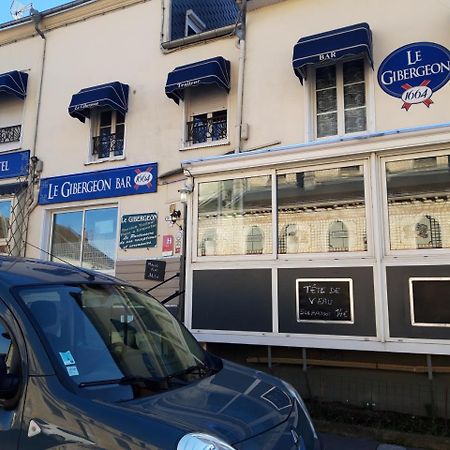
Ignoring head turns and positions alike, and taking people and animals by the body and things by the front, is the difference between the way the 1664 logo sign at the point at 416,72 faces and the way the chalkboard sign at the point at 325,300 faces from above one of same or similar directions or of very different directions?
same or similar directions

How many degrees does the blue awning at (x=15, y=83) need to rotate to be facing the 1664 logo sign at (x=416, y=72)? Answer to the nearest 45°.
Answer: approximately 90° to its left

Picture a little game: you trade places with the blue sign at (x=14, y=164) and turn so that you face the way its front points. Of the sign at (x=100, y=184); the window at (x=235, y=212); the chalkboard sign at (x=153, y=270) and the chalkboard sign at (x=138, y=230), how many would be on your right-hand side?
0

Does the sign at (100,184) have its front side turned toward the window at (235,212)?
no

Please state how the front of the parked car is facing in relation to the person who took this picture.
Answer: facing the viewer and to the right of the viewer

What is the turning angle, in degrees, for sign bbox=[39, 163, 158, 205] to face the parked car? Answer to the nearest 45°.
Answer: approximately 45° to its left

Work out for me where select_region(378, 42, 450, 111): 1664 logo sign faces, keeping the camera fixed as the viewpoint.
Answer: facing the viewer

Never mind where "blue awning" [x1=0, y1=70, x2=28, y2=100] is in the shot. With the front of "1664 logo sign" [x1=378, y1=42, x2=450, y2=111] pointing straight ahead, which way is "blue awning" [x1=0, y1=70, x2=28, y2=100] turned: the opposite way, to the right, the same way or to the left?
the same way

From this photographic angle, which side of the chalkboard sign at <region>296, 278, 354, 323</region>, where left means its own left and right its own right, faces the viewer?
front

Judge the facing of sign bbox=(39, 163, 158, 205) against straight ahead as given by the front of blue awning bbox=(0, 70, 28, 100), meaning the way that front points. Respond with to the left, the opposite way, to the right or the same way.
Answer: the same way

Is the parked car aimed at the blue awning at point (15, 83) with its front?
no

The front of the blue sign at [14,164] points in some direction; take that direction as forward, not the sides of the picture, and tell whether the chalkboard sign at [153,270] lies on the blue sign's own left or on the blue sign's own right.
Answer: on the blue sign's own left

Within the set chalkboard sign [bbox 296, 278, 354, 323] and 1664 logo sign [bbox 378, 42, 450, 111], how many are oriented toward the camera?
2

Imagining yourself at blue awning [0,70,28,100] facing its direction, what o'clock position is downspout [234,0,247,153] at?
The downspout is roughly at 9 o'clock from the blue awning.

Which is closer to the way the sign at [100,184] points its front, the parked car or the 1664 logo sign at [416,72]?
the parked car

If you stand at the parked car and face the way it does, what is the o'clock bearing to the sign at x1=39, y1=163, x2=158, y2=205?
The sign is roughly at 7 o'clock from the parked car.

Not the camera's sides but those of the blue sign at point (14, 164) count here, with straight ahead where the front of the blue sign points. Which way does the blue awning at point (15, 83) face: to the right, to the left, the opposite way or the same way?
the same way

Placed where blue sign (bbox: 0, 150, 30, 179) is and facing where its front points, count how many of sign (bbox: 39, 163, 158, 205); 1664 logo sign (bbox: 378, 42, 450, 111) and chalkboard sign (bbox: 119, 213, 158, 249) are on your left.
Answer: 3

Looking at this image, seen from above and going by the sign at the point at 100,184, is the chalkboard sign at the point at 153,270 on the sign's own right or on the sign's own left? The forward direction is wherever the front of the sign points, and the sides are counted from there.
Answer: on the sign's own left
